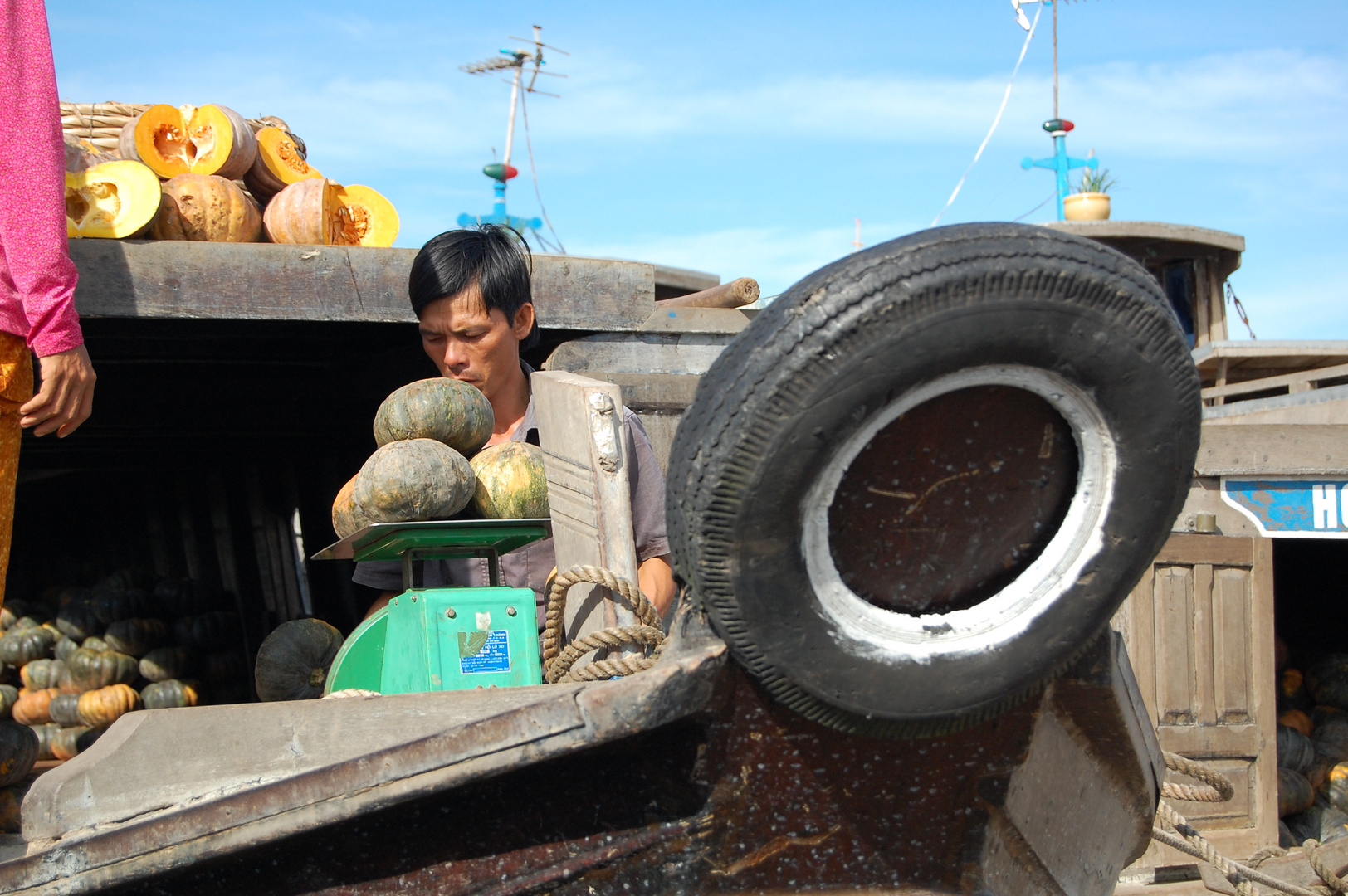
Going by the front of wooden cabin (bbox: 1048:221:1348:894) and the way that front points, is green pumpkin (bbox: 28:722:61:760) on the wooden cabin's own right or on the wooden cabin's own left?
on the wooden cabin's own right

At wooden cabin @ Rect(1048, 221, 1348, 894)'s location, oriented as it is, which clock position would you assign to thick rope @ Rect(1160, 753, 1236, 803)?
The thick rope is roughly at 12 o'clock from the wooden cabin.

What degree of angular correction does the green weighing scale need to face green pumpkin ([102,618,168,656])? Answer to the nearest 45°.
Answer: approximately 45° to its right

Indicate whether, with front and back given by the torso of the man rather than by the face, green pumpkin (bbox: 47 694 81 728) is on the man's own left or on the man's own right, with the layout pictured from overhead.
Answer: on the man's own right

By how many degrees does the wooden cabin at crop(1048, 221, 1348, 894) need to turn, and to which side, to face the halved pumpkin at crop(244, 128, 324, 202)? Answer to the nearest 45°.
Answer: approximately 45° to its right

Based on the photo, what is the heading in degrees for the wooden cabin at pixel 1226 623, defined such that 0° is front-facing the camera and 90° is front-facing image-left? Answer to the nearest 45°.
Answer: approximately 0°

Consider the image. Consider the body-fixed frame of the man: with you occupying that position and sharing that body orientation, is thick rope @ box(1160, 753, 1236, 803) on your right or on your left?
on your left

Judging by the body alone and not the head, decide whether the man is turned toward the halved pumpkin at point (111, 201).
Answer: no

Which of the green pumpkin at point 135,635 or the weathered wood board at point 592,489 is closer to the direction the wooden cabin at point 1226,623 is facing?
the weathered wood board

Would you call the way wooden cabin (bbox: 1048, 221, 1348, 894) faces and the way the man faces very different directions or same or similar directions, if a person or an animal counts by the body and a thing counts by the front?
same or similar directions

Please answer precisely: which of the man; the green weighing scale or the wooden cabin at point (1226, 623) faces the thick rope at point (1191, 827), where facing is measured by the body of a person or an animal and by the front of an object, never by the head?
the wooden cabin

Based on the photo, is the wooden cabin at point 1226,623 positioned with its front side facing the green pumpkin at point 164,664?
no

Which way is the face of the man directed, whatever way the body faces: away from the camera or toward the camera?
toward the camera
